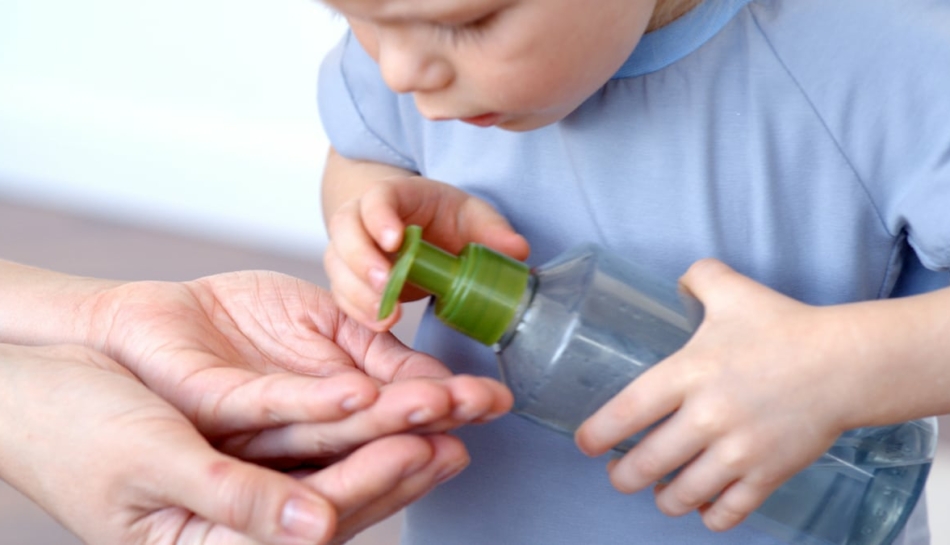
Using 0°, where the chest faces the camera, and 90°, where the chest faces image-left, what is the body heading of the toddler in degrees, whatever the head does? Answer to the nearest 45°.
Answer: approximately 45°
